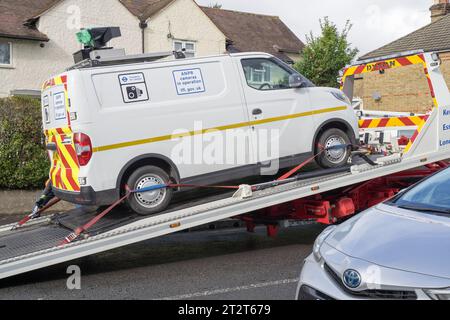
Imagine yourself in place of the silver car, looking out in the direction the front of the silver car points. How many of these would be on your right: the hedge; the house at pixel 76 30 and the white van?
3

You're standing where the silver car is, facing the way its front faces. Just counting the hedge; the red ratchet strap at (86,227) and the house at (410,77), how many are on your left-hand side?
0

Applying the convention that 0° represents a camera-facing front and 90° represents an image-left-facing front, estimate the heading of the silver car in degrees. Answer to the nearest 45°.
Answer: approximately 45°

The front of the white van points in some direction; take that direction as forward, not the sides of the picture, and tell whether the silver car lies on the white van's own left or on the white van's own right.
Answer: on the white van's own right

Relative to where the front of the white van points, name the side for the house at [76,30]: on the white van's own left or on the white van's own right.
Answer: on the white van's own left

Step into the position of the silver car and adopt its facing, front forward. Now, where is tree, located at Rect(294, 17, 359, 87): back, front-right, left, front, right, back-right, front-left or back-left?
back-right

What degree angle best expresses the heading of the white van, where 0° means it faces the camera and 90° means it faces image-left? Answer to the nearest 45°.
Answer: approximately 225°

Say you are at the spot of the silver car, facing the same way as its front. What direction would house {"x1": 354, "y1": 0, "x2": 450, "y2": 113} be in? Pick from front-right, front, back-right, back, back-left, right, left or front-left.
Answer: back-right

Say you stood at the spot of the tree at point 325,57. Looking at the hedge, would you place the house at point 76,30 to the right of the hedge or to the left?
right

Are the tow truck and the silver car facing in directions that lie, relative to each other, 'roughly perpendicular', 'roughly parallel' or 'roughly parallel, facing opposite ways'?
roughly parallel, facing opposite ways

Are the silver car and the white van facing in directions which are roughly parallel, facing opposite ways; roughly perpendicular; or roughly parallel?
roughly parallel, facing opposite ways

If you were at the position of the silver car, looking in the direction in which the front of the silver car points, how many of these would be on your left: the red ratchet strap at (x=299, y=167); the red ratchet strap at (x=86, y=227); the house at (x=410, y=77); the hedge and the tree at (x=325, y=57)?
0

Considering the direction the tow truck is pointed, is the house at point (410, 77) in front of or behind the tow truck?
in front

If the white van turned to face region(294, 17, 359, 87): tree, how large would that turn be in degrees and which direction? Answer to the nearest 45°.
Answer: approximately 45° to its left

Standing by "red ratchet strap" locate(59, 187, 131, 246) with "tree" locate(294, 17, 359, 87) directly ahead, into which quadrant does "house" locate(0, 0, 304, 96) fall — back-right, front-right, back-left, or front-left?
front-left

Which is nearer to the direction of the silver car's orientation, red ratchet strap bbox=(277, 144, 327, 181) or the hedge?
the hedge

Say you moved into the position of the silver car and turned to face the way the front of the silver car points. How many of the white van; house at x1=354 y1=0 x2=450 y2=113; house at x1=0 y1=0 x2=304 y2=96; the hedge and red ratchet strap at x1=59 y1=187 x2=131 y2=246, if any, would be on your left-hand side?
0
